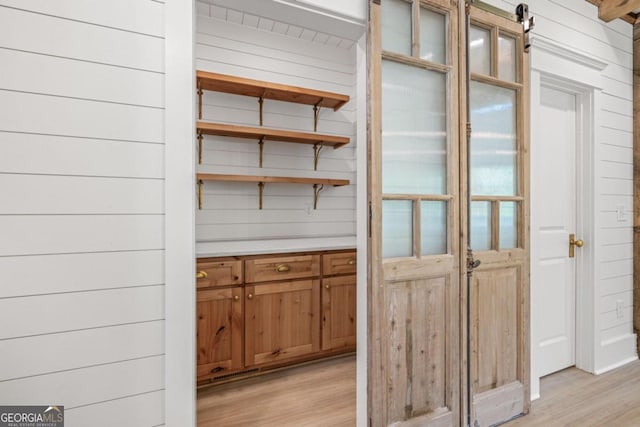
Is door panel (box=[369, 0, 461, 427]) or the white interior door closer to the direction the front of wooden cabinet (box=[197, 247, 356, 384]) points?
the door panel

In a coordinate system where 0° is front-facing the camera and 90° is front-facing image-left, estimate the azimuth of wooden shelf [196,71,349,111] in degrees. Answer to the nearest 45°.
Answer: approximately 315°

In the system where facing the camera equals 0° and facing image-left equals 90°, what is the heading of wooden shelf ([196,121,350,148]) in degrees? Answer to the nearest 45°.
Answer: approximately 315°

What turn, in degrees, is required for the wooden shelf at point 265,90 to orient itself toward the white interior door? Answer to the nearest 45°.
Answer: approximately 45° to its left

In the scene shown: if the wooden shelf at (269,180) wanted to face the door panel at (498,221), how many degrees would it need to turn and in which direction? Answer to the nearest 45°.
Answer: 0° — it already faces it
